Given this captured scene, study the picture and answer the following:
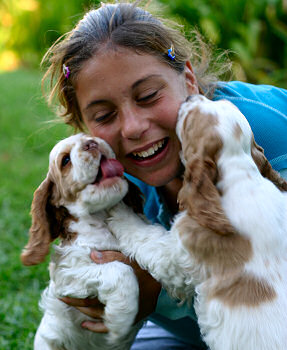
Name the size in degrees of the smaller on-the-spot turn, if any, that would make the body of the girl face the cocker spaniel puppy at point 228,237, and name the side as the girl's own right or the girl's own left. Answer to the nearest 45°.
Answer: approximately 90° to the girl's own left

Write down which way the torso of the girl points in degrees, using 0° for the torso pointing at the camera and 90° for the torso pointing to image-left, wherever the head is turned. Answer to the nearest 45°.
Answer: approximately 45°

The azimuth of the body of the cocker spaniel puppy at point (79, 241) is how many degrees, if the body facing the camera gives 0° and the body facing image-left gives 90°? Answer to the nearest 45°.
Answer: approximately 315°

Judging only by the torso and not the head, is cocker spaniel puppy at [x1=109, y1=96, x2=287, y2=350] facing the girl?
yes

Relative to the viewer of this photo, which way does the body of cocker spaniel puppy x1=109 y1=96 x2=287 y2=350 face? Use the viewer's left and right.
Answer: facing away from the viewer and to the left of the viewer

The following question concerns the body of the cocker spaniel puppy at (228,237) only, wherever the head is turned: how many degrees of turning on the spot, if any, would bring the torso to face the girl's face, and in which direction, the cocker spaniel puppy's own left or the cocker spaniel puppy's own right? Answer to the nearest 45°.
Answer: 0° — it already faces them

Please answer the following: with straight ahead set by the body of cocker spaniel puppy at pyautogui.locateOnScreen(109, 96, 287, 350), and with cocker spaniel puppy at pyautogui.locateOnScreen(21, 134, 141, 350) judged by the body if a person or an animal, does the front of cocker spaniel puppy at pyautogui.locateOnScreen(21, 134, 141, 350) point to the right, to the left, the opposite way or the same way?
the opposite way

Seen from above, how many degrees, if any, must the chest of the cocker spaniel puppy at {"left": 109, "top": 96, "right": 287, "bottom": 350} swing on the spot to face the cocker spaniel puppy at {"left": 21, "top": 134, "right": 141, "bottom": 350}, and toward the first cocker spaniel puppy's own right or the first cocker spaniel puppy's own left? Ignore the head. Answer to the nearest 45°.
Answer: approximately 45° to the first cocker spaniel puppy's own left
